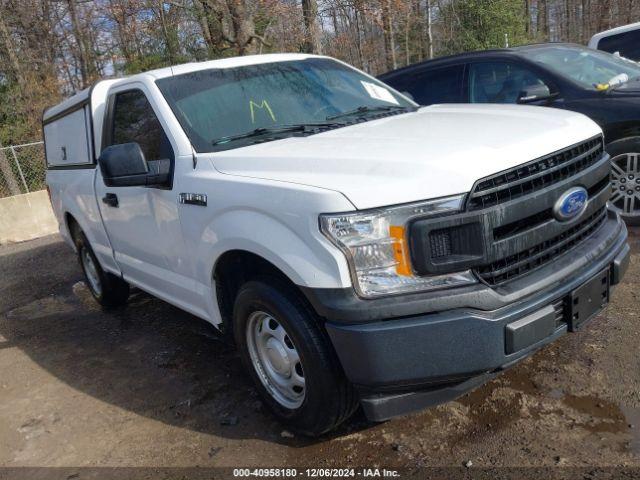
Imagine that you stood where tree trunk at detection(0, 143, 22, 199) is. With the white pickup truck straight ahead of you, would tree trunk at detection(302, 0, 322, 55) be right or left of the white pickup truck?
left

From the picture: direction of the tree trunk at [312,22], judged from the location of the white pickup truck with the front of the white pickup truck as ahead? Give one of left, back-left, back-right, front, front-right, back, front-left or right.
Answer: back-left

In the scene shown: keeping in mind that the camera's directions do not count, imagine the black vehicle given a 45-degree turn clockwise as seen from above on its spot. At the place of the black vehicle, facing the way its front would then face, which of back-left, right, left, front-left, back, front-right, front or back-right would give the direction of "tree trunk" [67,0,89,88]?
back-right

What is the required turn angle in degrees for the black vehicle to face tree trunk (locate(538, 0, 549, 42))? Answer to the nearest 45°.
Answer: approximately 135° to its left

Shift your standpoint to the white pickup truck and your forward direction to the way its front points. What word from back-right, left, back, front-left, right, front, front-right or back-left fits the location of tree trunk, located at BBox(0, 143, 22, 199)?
back

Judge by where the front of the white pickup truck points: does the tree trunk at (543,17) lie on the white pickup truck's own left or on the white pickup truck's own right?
on the white pickup truck's own left

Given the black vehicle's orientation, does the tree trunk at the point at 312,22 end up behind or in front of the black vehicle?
behind

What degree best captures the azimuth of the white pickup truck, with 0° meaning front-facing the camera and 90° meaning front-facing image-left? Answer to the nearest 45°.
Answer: approximately 315°

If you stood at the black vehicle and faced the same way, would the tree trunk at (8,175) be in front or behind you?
behind

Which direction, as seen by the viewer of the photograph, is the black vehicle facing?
facing the viewer and to the right of the viewer

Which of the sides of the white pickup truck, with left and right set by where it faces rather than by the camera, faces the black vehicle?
left
